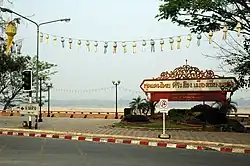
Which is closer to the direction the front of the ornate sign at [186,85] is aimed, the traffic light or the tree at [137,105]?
the traffic light

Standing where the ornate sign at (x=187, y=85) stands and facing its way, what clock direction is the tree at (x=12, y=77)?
The tree is roughly at 4 o'clock from the ornate sign.

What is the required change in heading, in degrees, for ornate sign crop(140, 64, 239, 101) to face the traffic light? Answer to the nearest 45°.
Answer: approximately 45° to its right

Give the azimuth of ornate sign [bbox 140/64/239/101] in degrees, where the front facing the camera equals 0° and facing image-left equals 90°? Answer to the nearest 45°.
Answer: approximately 0°

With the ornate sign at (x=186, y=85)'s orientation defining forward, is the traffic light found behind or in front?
in front

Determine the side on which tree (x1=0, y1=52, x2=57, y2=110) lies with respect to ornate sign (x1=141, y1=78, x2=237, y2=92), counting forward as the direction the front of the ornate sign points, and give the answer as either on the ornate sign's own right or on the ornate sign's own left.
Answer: on the ornate sign's own right

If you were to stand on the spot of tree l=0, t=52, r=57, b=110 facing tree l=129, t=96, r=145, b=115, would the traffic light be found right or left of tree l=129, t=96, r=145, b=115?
right

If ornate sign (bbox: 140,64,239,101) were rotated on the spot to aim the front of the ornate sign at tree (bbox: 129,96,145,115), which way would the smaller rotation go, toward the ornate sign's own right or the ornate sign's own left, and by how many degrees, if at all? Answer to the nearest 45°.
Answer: approximately 135° to the ornate sign's own right

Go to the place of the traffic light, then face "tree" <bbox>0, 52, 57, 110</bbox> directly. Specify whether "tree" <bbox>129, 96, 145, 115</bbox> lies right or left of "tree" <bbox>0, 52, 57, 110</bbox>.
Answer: right
